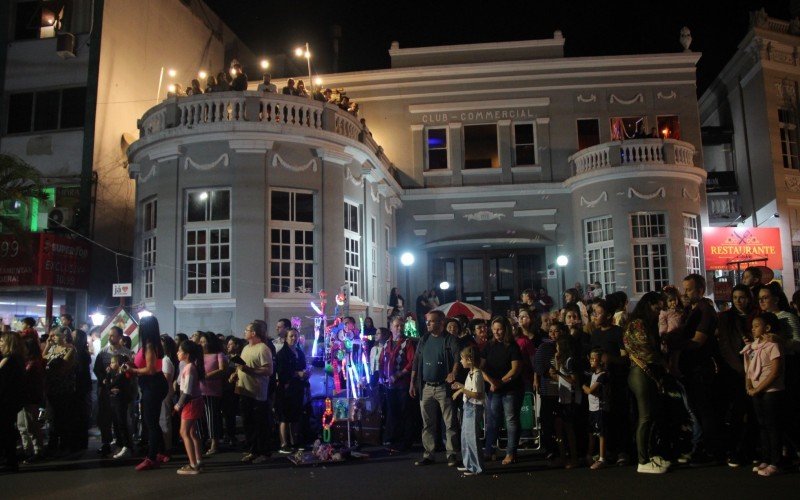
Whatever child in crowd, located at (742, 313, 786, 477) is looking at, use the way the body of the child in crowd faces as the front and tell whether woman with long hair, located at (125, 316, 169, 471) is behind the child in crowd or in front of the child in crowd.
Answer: in front

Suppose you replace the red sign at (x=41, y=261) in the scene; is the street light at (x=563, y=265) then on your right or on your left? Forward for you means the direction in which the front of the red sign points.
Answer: on your left

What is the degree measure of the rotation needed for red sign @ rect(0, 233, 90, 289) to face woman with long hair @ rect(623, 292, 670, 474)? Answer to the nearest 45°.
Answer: approximately 45° to its left

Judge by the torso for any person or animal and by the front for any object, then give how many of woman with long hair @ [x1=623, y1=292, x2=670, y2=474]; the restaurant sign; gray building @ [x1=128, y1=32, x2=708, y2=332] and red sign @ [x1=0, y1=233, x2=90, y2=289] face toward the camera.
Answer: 3

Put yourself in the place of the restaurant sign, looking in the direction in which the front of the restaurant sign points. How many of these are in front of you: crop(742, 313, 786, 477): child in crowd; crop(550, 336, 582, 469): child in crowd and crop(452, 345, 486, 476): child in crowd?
3
